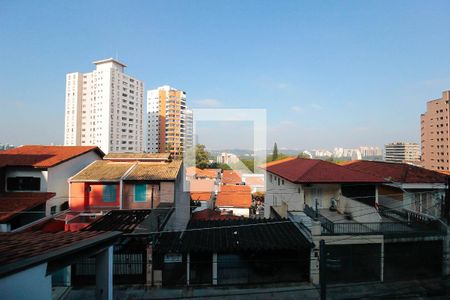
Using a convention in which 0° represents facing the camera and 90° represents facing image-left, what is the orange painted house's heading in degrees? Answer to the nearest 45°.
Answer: approximately 0°
